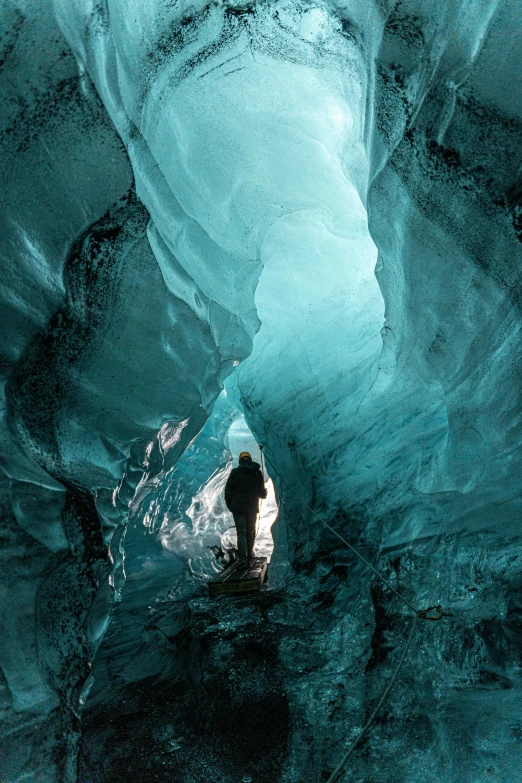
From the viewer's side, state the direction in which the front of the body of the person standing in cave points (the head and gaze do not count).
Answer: away from the camera
